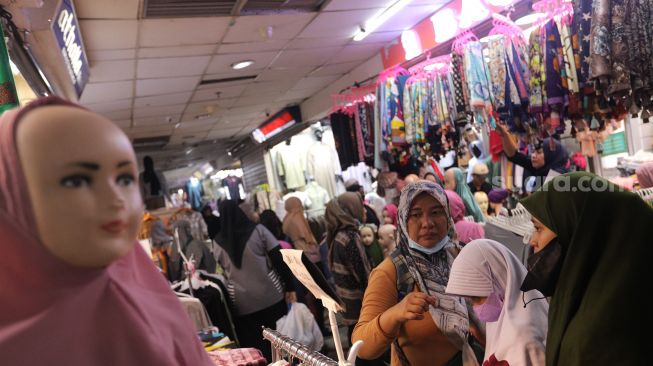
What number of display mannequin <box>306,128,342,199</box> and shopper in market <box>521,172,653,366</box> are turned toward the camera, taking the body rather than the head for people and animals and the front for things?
1

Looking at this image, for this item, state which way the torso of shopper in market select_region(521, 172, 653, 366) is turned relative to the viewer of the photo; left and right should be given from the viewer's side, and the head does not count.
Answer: facing to the left of the viewer

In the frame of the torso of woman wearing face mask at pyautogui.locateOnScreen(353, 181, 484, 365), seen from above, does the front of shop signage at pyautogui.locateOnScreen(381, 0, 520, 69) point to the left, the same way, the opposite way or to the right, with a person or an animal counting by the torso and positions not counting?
to the right

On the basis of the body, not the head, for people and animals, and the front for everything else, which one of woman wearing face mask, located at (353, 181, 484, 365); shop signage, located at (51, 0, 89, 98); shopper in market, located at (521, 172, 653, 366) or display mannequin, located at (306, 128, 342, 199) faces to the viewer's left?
the shopper in market

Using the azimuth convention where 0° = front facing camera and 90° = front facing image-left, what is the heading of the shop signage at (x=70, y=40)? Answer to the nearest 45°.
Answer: approximately 315°

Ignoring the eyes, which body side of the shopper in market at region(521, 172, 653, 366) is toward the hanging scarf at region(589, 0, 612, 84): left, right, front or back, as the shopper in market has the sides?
right

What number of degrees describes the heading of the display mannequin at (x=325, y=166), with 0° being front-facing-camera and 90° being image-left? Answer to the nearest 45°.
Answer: approximately 0°
